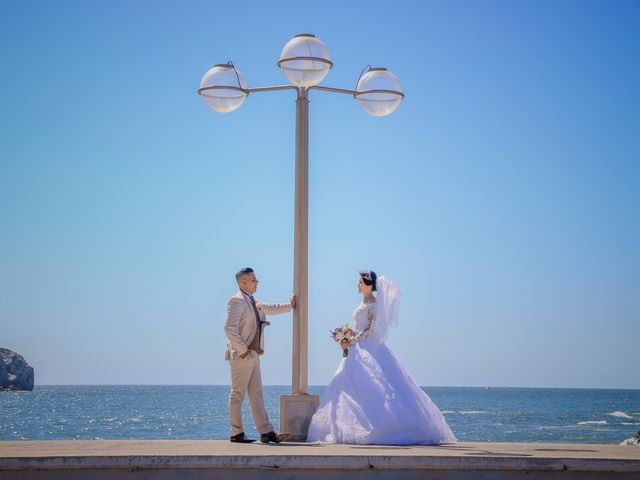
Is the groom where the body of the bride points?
yes

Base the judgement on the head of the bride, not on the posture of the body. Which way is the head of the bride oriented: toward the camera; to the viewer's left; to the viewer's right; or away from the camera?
to the viewer's left

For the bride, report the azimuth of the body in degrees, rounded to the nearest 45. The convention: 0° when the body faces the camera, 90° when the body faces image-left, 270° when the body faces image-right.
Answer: approximately 90°
